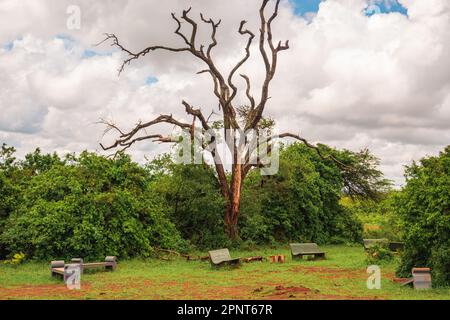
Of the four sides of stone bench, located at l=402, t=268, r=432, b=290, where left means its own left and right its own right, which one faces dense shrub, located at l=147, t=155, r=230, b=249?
front

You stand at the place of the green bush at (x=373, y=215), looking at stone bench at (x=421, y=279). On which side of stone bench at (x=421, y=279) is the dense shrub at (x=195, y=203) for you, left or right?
right

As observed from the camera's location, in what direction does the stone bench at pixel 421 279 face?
facing away from the viewer and to the left of the viewer

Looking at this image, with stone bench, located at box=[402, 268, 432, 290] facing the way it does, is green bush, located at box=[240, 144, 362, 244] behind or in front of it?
in front

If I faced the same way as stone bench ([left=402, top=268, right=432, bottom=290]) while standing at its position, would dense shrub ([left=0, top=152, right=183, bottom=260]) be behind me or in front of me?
in front

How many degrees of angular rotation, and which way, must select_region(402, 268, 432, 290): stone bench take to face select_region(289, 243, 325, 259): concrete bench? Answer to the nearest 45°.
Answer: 0° — it already faces it

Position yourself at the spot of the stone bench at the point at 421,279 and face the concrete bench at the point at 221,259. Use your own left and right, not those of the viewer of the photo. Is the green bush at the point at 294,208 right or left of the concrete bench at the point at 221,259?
right
